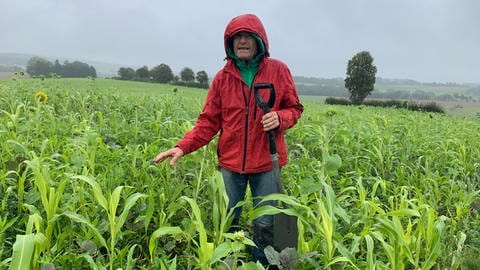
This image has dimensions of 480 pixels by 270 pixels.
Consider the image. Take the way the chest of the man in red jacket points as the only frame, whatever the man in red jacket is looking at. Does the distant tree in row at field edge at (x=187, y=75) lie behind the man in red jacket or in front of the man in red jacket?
behind

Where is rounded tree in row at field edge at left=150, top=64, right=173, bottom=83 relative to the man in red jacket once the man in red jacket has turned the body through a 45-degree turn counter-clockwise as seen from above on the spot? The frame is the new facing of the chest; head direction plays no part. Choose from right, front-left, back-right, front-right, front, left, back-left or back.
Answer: back-left

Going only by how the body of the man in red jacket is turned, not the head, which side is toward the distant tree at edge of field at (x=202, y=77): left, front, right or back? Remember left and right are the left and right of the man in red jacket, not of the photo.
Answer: back

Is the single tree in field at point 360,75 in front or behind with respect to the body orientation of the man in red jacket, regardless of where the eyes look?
behind

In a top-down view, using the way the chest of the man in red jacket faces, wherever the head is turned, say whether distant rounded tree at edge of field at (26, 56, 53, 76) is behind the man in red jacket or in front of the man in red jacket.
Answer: behind

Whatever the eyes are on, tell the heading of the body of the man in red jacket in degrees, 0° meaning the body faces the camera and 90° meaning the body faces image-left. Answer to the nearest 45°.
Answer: approximately 0°

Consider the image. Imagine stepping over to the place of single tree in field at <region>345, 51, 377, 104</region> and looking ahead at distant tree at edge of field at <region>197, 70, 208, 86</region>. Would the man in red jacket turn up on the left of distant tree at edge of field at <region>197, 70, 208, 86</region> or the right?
left
